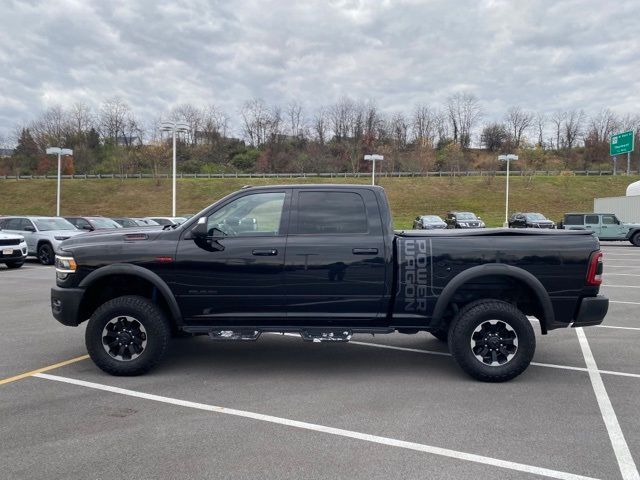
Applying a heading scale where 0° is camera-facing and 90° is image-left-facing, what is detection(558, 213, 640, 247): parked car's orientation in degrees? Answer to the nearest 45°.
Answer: approximately 270°

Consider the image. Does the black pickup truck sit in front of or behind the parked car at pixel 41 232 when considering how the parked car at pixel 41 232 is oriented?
in front

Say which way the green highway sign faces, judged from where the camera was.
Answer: facing the viewer and to the left of the viewer

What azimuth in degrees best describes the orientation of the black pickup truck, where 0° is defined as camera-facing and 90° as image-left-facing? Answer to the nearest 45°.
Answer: approximately 90°

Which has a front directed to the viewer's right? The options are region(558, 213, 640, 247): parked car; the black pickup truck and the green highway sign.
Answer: the parked car

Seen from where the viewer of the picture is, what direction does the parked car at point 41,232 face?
facing the viewer and to the right of the viewer

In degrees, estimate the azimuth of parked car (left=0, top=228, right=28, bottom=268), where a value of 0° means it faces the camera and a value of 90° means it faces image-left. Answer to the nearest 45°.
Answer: approximately 315°
